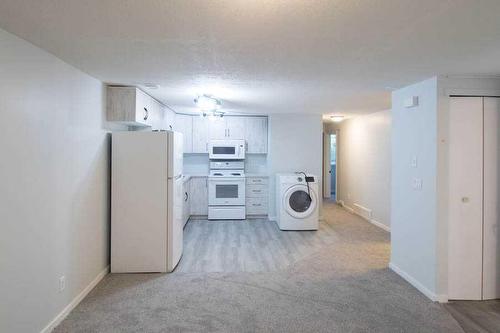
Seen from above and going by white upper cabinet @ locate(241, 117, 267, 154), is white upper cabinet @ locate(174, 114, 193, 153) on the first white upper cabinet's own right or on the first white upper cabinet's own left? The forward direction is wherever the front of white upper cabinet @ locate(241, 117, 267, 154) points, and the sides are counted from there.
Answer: on the first white upper cabinet's own right

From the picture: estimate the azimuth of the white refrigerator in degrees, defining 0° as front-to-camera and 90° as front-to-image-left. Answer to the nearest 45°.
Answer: approximately 270°

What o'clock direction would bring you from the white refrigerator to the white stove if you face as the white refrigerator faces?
The white stove is roughly at 10 o'clock from the white refrigerator.

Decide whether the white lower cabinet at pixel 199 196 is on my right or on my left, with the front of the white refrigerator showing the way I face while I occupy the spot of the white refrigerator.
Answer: on my left

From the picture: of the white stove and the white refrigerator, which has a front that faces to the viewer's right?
the white refrigerator

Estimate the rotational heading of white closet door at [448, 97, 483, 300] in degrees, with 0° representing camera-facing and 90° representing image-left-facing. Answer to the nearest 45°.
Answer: approximately 0°

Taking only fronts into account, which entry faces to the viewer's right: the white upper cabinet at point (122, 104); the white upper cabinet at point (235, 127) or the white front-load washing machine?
the white upper cabinet at point (122, 104)

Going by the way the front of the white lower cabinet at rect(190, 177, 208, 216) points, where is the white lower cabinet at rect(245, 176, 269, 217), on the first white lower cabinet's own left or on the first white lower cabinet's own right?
on the first white lower cabinet's own left
